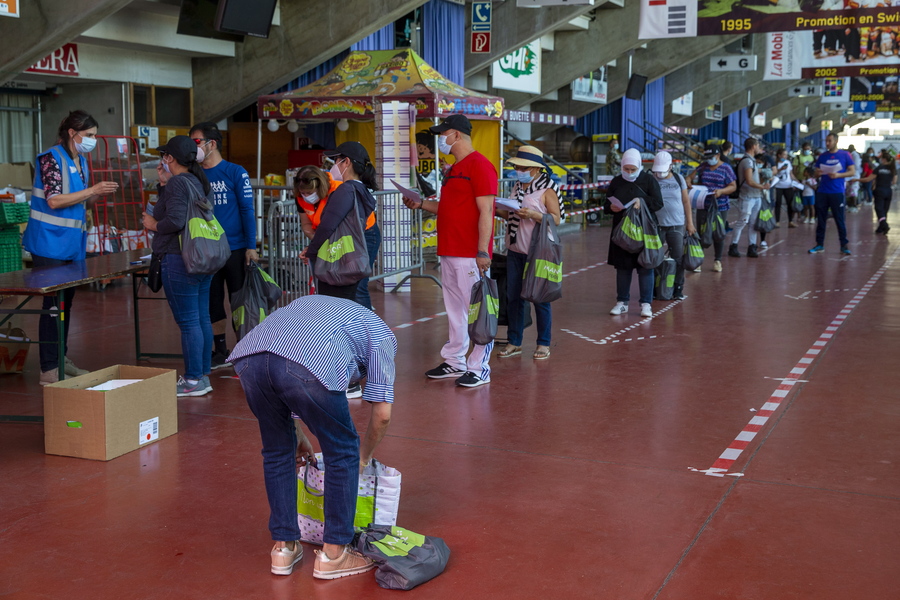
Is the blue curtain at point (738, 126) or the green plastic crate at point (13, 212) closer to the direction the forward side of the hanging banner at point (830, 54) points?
the green plastic crate

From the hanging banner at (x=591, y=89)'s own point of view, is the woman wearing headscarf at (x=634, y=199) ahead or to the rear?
ahead

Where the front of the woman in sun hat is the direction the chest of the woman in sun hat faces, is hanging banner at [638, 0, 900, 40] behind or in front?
behind

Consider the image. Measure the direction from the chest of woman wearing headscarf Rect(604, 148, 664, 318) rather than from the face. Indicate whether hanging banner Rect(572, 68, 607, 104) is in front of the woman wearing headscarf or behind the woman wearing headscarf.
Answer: behind

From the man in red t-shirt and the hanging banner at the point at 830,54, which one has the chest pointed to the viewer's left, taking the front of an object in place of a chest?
the man in red t-shirt

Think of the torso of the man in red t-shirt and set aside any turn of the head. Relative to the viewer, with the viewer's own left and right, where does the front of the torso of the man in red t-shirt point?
facing to the left of the viewer

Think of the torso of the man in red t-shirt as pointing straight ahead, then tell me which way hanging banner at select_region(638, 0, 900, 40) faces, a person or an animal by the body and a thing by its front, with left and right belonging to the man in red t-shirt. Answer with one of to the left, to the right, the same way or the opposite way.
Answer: to the left

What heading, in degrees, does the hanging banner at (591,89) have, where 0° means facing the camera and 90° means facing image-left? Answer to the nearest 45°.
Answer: approximately 0°
